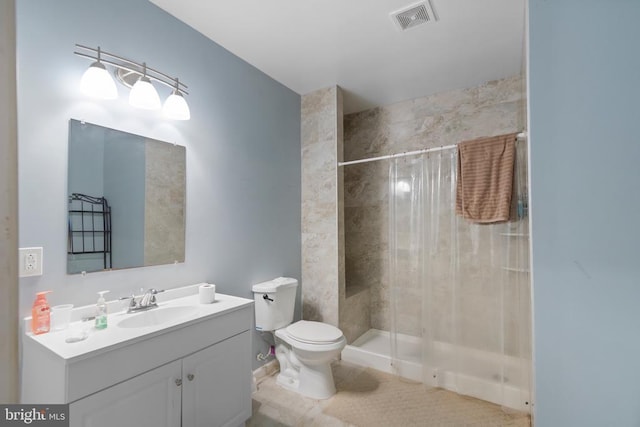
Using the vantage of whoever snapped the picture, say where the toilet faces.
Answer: facing the viewer and to the right of the viewer

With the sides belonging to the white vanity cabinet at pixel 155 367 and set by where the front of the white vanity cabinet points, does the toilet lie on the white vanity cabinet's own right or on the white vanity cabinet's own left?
on the white vanity cabinet's own left

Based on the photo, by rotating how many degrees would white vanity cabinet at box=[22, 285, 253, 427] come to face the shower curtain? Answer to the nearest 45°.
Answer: approximately 45° to its left

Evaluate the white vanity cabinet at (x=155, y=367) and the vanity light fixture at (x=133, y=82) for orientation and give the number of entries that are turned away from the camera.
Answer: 0

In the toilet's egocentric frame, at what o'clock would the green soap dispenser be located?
The green soap dispenser is roughly at 3 o'clock from the toilet.

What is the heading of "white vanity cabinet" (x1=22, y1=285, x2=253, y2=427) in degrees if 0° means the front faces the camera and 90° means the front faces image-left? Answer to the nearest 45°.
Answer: approximately 315°

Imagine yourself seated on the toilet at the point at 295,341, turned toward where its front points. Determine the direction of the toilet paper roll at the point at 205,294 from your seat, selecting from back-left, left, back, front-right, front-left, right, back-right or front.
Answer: right

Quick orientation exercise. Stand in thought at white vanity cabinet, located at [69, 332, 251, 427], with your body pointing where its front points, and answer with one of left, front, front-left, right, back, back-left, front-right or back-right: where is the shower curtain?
front-left

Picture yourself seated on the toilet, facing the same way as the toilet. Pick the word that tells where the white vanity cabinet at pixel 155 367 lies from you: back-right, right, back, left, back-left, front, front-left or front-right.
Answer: right

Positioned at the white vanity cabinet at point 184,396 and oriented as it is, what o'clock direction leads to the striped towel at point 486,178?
The striped towel is roughly at 11 o'clock from the white vanity cabinet.
